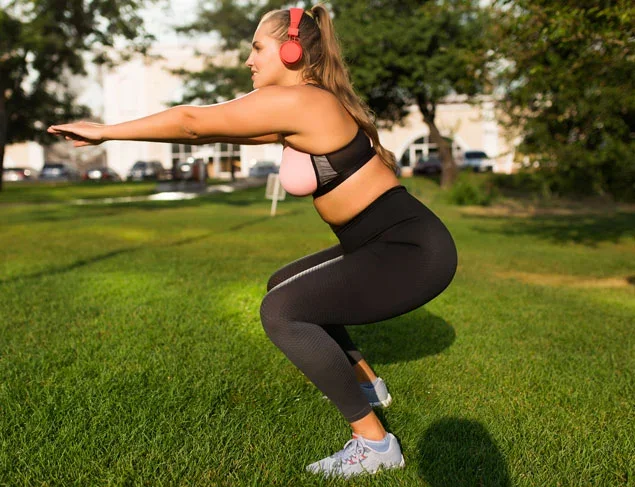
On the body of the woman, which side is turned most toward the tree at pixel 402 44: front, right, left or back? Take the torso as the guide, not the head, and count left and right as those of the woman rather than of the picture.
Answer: right

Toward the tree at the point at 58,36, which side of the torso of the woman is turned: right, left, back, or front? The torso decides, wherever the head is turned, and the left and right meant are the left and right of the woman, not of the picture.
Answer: right

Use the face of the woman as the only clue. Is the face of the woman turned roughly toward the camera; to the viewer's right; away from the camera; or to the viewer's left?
to the viewer's left

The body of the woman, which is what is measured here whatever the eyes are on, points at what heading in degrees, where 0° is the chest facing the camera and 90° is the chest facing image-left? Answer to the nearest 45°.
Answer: approximately 90°
